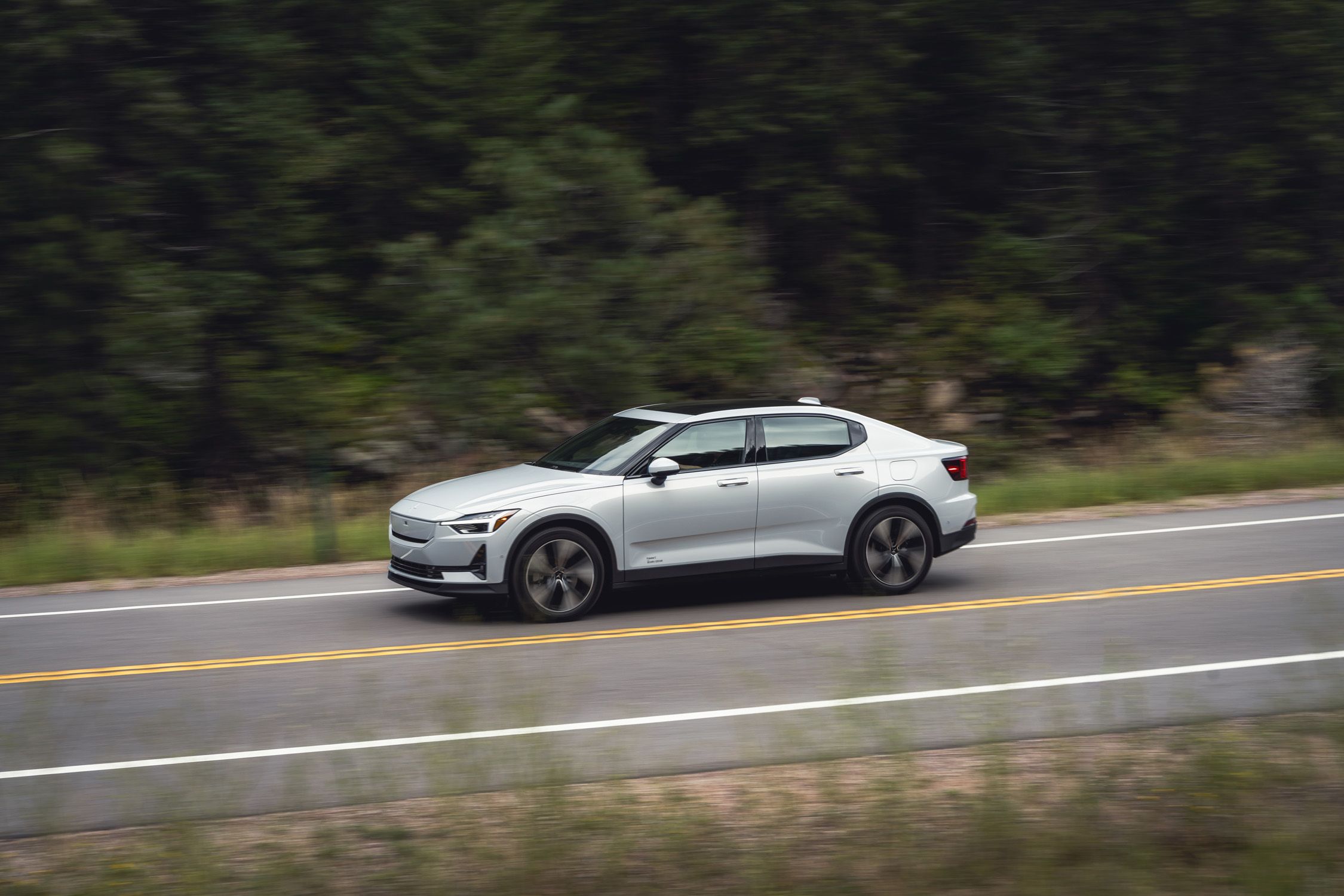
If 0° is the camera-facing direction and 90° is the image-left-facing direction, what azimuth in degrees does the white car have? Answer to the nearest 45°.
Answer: approximately 45°
